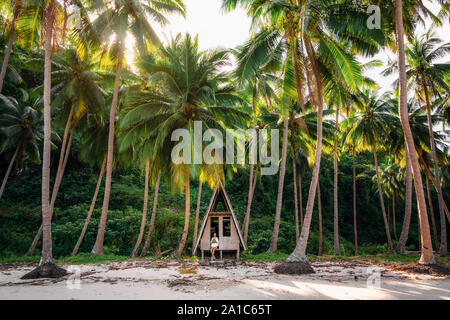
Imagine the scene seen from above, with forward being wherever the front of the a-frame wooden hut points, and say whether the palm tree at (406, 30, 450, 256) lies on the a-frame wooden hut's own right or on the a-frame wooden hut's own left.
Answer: on the a-frame wooden hut's own left

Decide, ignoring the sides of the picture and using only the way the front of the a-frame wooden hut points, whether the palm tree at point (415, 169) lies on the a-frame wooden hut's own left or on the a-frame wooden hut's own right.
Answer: on the a-frame wooden hut's own left

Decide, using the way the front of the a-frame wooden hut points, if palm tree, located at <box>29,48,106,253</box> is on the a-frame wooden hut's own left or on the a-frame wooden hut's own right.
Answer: on the a-frame wooden hut's own right

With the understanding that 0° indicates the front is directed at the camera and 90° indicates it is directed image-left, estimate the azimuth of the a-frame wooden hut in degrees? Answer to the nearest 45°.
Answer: approximately 0°
